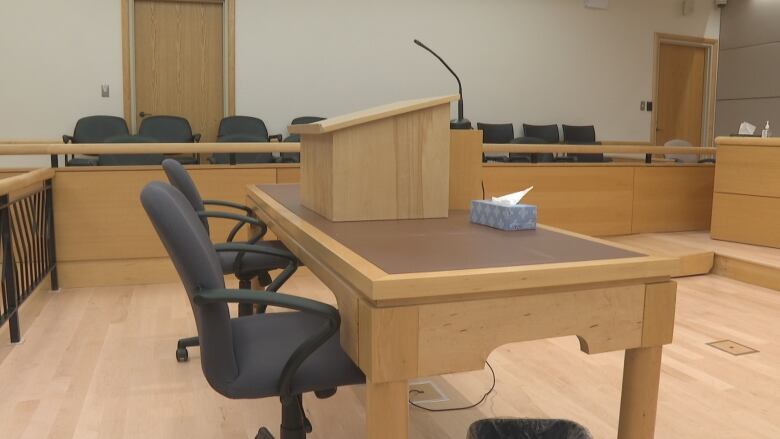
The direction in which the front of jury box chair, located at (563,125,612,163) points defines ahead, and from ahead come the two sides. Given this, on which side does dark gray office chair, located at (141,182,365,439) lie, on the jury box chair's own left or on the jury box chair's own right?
on the jury box chair's own right

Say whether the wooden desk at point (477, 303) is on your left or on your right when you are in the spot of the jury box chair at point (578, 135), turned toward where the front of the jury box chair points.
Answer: on your right

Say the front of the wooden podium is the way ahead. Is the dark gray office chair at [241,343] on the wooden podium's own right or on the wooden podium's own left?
on the wooden podium's own right

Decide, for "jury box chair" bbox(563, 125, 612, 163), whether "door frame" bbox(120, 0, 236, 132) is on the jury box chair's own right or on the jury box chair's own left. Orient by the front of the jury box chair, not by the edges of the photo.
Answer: on the jury box chair's own right

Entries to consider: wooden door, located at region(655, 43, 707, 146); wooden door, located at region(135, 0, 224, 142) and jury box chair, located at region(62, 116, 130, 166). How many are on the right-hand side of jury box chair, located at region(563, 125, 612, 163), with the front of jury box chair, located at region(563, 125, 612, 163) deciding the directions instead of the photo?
2

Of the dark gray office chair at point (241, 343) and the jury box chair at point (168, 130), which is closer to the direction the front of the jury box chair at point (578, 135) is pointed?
the dark gray office chair

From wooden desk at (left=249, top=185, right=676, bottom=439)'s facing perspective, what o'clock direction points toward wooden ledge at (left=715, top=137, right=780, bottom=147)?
The wooden ledge is roughly at 4 o'clock from the wooden desk.

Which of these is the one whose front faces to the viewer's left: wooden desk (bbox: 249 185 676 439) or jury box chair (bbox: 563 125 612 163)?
the wooden desk

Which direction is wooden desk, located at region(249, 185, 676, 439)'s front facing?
to the viewer's left

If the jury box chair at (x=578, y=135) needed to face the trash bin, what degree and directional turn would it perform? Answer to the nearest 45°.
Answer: approximately 45° to its right
